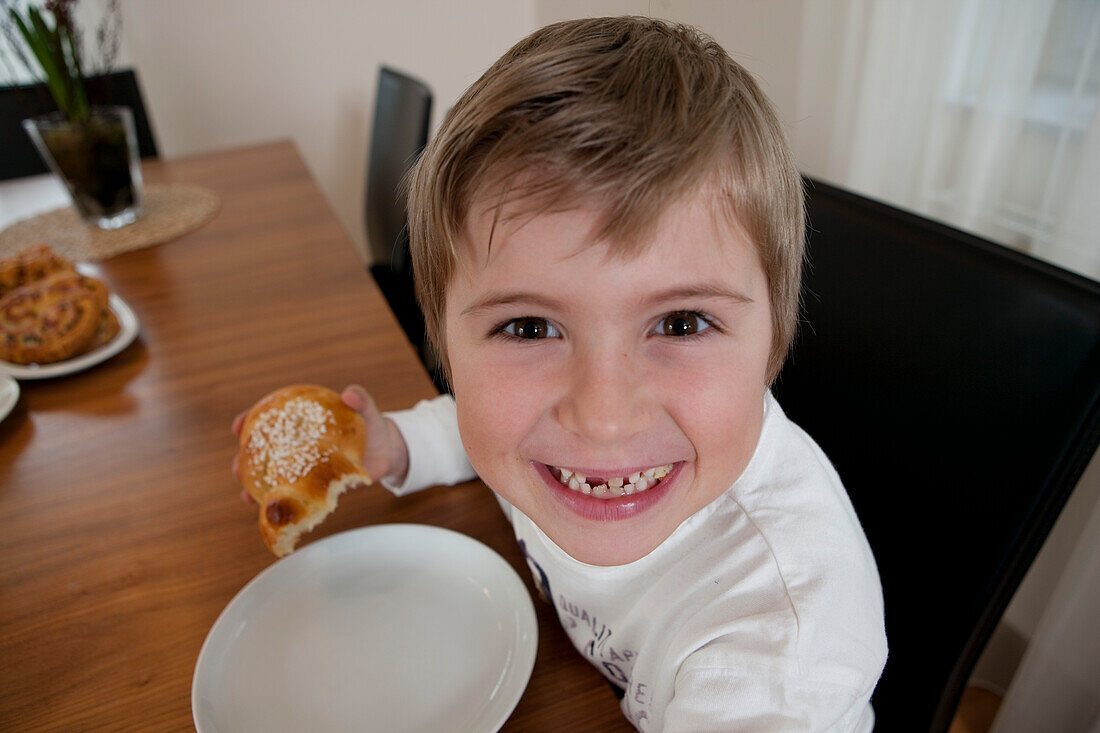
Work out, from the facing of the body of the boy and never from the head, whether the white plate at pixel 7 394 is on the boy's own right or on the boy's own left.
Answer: on the boy's own right

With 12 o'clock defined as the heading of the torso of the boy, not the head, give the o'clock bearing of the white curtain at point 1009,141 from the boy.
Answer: The white curtain is roughly at 6 o'clock from the boy.

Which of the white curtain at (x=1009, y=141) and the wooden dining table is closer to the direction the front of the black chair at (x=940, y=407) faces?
the wooden dining table

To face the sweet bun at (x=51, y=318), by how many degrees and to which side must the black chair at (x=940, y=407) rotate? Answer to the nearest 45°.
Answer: approximately 45° to its right

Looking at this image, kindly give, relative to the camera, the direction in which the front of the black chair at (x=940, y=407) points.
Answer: facing the viewer and to the left of the viewer

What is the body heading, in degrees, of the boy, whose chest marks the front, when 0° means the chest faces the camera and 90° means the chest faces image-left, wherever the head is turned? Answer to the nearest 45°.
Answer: approximately 45°

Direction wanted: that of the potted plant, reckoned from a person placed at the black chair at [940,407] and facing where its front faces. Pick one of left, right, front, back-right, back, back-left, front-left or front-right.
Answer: front-right

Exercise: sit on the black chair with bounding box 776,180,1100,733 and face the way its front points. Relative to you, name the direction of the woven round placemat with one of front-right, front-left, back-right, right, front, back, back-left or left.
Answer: front-right

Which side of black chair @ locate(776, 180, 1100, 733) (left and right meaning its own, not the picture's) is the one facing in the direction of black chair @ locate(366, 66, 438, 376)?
right

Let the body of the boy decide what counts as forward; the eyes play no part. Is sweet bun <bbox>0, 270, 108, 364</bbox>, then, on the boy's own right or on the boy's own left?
on the boy's own right

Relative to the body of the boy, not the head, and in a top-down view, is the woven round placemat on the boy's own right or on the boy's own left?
on the boy's own right

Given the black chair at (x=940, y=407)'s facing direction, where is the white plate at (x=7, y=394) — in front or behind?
in front

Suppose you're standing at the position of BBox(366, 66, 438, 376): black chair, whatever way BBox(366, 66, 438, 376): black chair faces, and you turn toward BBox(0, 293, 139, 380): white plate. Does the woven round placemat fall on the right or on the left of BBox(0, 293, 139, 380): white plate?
right

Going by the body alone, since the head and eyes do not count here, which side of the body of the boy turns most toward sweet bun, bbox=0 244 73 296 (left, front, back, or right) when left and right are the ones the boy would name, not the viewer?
right
